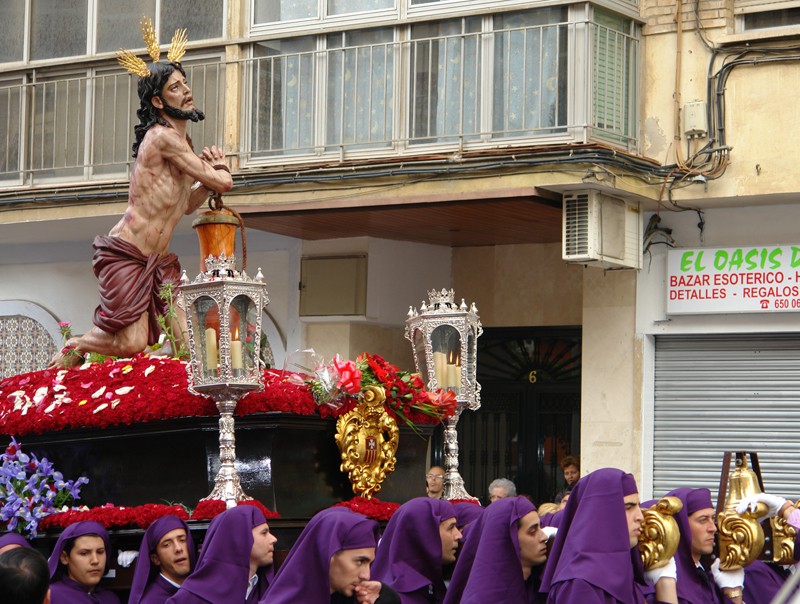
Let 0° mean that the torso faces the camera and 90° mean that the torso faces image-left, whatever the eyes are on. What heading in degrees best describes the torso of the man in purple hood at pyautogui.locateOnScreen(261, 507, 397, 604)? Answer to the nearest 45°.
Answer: approximately 270°

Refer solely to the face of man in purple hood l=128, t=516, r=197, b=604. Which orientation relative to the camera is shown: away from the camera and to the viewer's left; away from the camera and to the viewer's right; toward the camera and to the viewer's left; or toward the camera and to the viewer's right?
toward the camera and to the viewer's right

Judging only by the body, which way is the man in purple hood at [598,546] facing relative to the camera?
to the viewer's right

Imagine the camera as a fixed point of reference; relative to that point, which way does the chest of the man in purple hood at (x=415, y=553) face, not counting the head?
to the viewer's right

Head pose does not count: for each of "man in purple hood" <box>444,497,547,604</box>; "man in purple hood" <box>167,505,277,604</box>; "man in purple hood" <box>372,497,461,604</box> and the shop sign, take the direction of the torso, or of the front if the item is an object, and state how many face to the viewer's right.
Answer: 3

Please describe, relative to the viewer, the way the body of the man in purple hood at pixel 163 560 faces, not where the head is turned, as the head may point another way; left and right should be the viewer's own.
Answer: facing the viewer and to the right of the viewer

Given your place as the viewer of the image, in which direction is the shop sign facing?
facing the viewer

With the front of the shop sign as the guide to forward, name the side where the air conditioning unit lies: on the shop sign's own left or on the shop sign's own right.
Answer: on the shop sign's own right

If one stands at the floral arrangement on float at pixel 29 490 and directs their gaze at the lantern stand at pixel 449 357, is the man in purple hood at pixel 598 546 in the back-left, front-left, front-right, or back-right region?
front-right

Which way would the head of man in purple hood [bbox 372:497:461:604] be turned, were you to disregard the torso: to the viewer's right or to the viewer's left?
to the viewer's right
